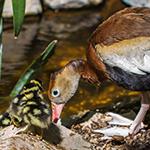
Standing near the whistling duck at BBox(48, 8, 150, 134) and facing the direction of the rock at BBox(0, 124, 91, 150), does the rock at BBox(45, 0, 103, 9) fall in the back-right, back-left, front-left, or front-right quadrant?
back-right

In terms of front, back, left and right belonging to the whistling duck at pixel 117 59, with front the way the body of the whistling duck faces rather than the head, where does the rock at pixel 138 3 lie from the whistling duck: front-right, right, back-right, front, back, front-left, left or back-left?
right

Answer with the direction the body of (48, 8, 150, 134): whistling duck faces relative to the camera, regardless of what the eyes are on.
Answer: to the viewer's left

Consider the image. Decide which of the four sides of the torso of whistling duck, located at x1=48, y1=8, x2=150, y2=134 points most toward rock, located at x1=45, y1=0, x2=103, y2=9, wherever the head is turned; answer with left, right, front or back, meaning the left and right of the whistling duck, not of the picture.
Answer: right
